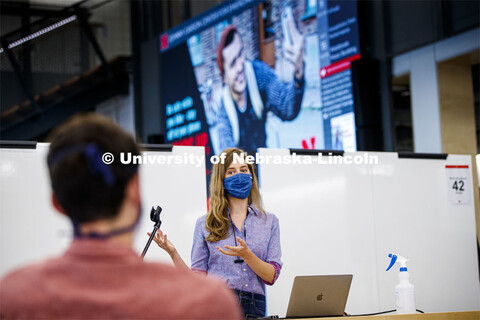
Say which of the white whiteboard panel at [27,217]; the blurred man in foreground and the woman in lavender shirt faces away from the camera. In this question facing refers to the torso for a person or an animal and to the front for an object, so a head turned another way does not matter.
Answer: the blurred man in foreground

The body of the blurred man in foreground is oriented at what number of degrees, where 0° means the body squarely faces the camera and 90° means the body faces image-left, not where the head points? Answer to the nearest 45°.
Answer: approximately 180°

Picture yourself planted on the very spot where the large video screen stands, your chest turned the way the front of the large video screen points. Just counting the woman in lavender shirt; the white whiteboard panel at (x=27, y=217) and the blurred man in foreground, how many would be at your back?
0

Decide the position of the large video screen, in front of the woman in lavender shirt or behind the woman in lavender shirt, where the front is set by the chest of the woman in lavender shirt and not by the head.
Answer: behind

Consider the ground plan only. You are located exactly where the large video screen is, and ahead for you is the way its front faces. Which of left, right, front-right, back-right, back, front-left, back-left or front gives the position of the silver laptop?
front-left

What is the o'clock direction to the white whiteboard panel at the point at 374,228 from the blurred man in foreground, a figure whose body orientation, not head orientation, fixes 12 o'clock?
The white whiteboard panel is roughly at 1 o'clock from the blurred man in foreground.

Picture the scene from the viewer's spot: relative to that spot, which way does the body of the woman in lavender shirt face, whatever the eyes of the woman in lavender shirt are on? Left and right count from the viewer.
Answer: facing the viewer

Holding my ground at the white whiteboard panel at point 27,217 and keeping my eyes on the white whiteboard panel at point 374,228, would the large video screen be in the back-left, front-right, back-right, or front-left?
front-left

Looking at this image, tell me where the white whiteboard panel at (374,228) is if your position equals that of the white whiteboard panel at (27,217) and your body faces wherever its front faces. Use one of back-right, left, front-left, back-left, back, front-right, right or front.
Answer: left

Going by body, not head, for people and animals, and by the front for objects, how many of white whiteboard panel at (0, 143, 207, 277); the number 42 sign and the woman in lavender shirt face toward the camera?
3

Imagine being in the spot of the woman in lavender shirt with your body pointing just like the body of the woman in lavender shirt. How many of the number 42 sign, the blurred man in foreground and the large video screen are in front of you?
1

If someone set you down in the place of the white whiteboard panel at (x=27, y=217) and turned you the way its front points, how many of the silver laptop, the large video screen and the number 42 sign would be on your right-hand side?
0

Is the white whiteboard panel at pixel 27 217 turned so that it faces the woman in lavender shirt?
no

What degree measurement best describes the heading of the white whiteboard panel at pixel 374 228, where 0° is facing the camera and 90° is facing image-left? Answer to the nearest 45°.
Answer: approximately 0°

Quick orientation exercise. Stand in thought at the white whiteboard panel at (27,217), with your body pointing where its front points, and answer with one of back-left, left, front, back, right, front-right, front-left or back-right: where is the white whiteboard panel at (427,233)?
left

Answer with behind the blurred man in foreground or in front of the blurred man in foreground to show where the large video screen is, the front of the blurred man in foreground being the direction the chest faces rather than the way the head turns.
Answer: in front

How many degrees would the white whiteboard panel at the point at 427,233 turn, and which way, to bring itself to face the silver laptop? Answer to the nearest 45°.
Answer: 0° — it already faces it

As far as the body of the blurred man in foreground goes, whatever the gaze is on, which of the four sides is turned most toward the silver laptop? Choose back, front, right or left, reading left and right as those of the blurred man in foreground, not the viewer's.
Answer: front

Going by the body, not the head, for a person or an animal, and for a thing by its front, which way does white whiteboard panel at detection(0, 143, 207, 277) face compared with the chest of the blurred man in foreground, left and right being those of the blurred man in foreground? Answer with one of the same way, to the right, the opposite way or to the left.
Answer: the opposite way

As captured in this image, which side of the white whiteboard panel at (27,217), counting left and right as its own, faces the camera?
front
